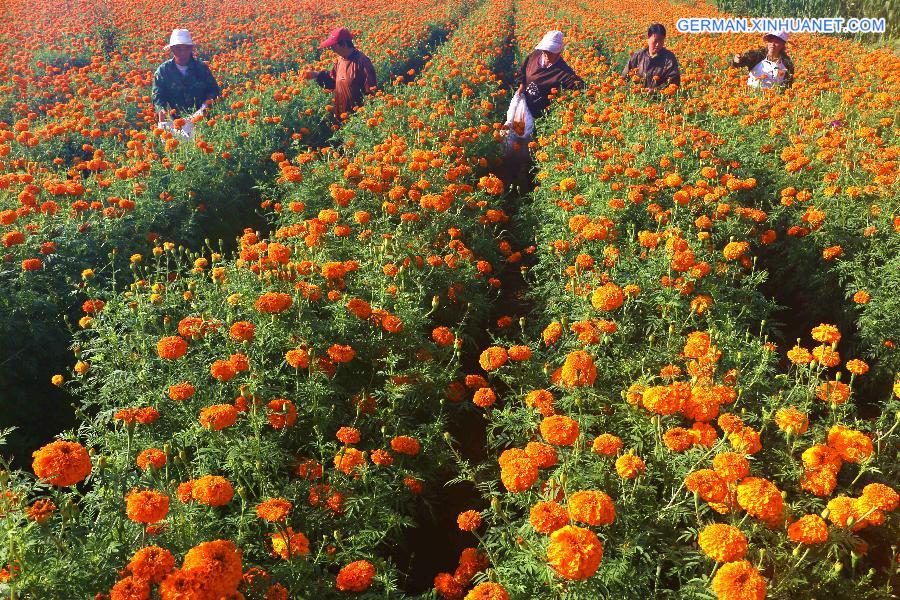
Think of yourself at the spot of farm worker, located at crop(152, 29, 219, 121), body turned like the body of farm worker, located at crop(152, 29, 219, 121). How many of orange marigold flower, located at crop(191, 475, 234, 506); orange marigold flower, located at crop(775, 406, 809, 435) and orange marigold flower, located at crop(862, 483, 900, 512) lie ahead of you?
3

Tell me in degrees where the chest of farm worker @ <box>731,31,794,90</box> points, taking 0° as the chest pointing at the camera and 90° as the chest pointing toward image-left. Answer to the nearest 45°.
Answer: approximately 0°

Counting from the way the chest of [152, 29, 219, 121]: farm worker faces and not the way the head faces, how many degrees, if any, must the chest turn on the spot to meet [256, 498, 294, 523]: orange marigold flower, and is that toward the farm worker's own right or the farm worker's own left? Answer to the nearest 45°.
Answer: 0° — they already face it

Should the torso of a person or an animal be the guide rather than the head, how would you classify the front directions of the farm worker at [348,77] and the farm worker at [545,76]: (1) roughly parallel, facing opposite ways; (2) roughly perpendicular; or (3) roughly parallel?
roughly perpendicular

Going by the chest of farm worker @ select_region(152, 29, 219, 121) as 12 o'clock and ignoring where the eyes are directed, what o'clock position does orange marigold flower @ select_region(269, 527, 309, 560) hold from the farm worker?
The orange marigold flower is roughly at 12 o'clock from the farm worker.

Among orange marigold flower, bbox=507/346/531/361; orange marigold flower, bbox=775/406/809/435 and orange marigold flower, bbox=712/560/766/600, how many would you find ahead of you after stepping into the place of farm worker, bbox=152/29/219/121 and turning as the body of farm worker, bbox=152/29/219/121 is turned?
3

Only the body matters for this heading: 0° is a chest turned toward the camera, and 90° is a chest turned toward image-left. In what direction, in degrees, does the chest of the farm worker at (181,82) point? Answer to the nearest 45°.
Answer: approximately 0°

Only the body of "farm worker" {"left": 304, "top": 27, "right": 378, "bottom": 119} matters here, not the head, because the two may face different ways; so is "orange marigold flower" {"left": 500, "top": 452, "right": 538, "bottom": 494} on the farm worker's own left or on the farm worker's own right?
on the farm worker's own left

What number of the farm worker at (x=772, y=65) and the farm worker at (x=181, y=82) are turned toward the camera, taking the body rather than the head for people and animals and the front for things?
2

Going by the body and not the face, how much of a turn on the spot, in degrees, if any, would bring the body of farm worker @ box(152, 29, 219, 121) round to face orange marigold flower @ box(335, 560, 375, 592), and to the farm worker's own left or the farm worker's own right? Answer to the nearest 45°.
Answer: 0° — they already face it

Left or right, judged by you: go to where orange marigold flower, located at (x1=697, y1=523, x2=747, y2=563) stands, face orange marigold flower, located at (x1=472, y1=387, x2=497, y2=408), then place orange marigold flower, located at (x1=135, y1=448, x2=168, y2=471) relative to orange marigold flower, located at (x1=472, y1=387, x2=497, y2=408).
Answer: left
